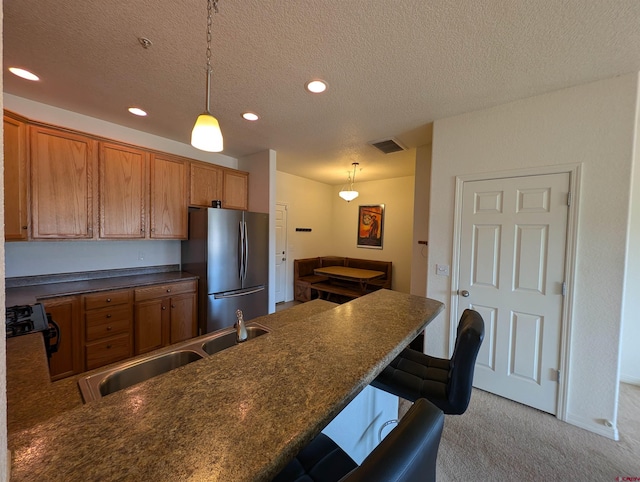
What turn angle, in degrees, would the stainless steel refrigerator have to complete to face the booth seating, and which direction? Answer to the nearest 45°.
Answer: approximately 90° to its left

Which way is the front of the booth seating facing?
toward the camera

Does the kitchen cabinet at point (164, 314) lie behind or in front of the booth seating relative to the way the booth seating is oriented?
in front

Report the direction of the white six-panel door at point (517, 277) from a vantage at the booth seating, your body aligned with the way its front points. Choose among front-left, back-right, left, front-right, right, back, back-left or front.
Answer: front-left

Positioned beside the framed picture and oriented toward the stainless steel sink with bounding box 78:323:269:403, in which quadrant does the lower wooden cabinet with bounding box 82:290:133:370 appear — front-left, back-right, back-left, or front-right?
front-right

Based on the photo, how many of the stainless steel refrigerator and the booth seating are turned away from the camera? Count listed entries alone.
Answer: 0

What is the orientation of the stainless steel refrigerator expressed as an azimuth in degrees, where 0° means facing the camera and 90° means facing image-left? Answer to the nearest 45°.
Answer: approximately 315°

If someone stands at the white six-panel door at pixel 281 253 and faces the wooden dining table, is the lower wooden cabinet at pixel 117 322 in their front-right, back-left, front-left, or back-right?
back-right
